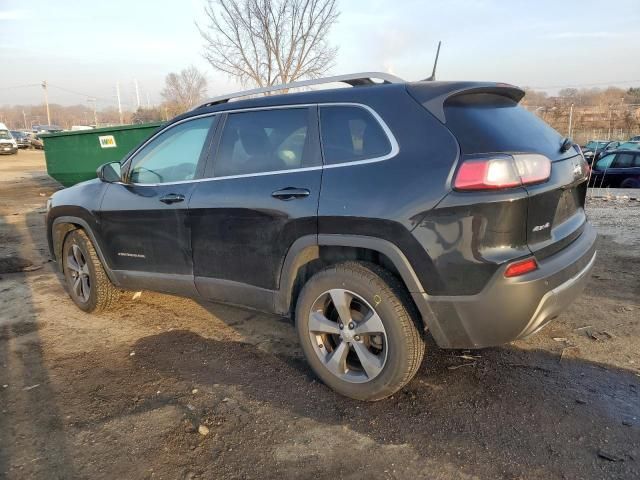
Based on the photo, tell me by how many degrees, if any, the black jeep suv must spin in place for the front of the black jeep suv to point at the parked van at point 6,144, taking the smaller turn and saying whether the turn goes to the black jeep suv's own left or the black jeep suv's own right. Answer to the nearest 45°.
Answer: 0° — it already faces it

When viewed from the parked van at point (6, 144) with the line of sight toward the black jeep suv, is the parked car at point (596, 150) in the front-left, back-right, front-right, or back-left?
front-left

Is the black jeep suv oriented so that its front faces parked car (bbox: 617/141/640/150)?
no

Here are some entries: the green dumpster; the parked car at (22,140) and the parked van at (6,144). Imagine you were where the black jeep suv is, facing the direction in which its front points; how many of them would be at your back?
0

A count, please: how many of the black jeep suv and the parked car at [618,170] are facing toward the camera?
0

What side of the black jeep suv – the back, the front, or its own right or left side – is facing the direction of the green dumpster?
front

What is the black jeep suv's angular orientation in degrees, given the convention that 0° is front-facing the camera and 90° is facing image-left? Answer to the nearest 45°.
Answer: approximately 135°

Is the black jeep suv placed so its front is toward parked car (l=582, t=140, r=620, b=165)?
no
